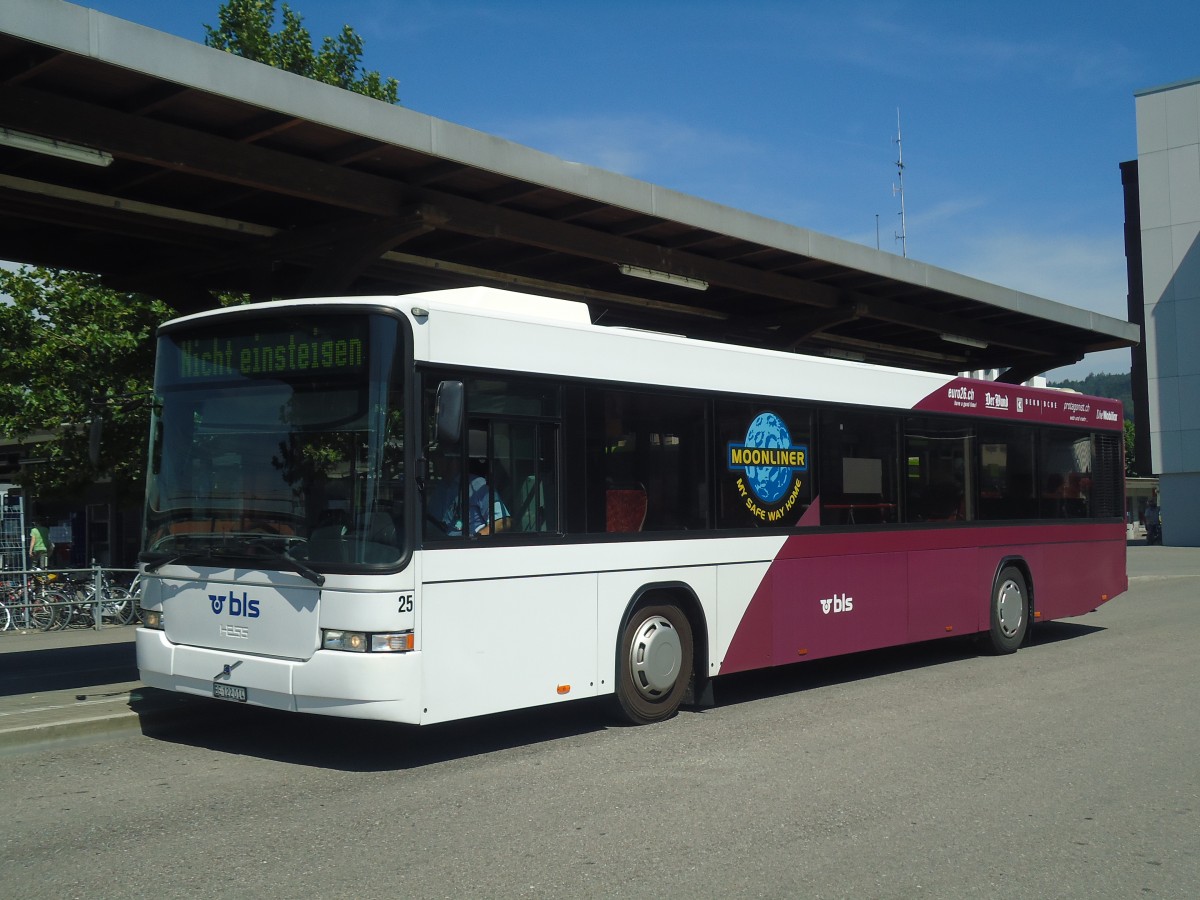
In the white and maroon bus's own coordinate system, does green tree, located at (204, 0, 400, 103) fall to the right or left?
on its right

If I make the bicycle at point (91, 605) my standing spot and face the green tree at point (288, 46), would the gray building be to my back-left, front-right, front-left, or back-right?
front-right

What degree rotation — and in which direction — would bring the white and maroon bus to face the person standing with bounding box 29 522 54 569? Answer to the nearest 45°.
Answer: approximately 90° to its right

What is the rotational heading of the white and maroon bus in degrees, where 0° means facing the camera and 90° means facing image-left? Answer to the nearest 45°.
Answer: approximately 45°

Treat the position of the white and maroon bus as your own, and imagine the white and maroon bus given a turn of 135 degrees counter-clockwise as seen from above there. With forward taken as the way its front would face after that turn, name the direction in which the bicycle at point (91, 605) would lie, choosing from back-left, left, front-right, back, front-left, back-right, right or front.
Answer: back-left

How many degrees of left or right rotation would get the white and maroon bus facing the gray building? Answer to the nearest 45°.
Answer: approximately 180°

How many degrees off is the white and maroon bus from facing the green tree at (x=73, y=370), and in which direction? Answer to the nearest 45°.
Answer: approximately 90° to its right
